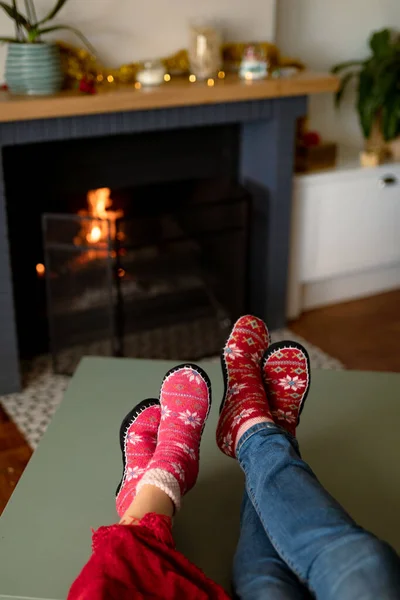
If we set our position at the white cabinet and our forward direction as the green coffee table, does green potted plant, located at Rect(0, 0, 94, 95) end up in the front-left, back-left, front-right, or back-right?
front-right

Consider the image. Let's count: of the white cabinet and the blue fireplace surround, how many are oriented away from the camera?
0

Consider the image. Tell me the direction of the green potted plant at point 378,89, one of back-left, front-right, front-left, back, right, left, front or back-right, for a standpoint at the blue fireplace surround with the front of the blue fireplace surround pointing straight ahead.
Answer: left

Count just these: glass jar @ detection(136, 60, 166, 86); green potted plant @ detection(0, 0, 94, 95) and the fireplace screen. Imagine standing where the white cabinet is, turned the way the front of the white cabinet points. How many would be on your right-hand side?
3

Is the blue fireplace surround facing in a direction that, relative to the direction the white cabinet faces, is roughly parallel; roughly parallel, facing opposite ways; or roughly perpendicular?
roughly parallel

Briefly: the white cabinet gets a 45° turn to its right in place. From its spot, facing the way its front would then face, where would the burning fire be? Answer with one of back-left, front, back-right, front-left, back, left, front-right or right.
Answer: front-right

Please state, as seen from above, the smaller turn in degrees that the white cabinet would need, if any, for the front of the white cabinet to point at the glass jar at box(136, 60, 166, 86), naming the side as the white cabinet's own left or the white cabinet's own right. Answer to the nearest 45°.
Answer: approximately 90° to the white cabinet's own right

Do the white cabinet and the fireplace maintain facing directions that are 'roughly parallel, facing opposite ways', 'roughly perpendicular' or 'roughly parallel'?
roughly parallel

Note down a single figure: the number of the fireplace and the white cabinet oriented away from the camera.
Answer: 0

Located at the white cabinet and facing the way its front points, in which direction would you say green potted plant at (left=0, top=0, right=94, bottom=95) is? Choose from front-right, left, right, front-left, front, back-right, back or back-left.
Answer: right

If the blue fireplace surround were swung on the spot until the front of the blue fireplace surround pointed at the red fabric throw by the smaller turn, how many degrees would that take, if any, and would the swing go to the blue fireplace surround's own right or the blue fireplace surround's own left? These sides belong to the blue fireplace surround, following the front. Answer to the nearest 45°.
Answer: approximately 45° to the blue fireplace surround's own right

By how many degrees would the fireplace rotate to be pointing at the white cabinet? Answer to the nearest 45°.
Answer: approximately 45° to its left

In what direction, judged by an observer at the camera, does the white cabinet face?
facing the viewer and to the right of the viewer
